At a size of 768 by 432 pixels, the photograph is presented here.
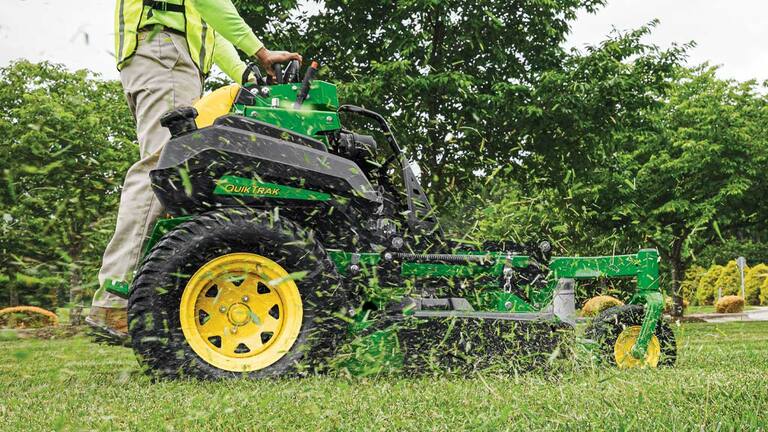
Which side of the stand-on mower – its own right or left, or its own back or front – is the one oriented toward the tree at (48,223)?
left

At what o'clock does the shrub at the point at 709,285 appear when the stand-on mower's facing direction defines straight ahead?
The shrub is roughly at 10 o'clock from the stand-on mower.

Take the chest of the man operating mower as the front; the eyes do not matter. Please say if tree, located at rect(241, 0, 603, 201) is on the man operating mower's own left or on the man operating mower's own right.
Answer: on the man operating mower's own left

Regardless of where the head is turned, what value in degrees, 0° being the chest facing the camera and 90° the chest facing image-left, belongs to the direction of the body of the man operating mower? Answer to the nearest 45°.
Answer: approximately 270°

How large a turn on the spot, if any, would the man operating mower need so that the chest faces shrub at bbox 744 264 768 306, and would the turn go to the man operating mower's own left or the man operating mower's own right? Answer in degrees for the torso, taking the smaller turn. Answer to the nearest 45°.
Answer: approximately 45° to the man operating mower's own left

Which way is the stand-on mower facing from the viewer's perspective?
to the viewer's right

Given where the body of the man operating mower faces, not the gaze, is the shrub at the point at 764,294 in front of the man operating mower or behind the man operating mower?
in front

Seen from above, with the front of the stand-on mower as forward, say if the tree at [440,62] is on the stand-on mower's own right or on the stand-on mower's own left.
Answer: on the stand-on mower's own left

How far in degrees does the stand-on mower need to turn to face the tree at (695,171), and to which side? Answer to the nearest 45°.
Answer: approximately 45° to its left

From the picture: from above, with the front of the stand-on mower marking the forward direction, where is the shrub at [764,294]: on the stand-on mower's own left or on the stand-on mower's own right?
on the stand-on mower's own left

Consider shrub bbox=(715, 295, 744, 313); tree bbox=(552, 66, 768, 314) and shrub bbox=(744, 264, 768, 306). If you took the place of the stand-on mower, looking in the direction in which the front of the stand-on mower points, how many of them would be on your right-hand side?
0

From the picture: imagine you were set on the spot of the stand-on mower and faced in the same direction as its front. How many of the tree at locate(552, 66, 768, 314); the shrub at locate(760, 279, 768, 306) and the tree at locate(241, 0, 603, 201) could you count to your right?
0
